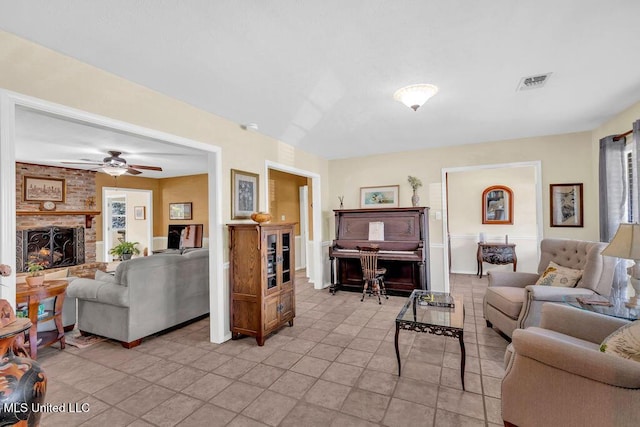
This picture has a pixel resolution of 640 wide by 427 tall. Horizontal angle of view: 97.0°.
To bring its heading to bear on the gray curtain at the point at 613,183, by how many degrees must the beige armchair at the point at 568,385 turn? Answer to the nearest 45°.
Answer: approximately 45° to its right

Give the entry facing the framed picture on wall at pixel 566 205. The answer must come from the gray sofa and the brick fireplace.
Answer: the brick fireplace

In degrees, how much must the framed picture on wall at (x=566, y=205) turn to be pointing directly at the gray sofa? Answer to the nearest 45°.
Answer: approximately 45° to its right

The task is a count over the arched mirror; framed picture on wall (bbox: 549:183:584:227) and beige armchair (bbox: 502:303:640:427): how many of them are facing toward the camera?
2

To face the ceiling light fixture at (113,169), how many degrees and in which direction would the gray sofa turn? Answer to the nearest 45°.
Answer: approximately 45° to its right

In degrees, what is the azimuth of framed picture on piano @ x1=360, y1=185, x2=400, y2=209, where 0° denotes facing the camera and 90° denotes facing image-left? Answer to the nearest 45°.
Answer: approximately 0°

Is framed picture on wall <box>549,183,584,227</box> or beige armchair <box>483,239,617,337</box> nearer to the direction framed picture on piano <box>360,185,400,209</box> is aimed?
the beige armchair

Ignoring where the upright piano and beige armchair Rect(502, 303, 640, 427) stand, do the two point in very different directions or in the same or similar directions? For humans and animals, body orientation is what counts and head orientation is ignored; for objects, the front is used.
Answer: very different directions

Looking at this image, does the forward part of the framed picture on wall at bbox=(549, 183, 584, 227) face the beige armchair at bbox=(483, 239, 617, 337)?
yes

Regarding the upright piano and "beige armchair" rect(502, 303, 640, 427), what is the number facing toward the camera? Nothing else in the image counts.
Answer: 1

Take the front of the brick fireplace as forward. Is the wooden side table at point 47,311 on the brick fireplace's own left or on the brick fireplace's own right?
on the brick fireplace's own right

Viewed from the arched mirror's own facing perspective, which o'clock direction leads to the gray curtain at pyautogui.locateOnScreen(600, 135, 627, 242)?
The gray curtain is roughly at 11 o'clock from the arched mirror.

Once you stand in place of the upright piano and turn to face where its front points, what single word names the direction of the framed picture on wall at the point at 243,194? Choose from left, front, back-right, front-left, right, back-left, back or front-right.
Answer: front-right

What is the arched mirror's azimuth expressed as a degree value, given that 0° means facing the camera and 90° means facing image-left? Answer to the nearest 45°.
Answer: approximately 0°
